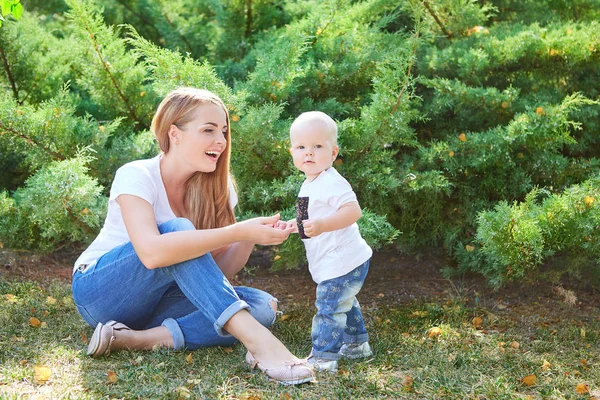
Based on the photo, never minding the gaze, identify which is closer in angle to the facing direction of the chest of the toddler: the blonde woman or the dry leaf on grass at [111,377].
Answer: the dry leaf on grass

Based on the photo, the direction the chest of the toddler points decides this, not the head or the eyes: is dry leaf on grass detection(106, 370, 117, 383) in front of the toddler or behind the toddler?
in front

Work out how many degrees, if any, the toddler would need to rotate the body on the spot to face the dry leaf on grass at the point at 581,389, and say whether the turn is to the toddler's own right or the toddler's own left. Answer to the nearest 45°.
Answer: approximately 135° to the toddler's own left

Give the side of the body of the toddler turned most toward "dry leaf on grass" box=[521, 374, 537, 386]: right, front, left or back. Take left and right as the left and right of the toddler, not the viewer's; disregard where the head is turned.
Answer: left

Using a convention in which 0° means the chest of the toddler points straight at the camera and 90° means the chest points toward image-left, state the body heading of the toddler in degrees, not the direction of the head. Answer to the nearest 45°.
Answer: approximately 45°

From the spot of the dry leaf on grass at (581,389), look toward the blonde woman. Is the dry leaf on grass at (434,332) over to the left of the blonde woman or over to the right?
right

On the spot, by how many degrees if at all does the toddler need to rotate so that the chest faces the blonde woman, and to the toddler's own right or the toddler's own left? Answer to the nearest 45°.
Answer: approximately 45° to the toddler's own right
